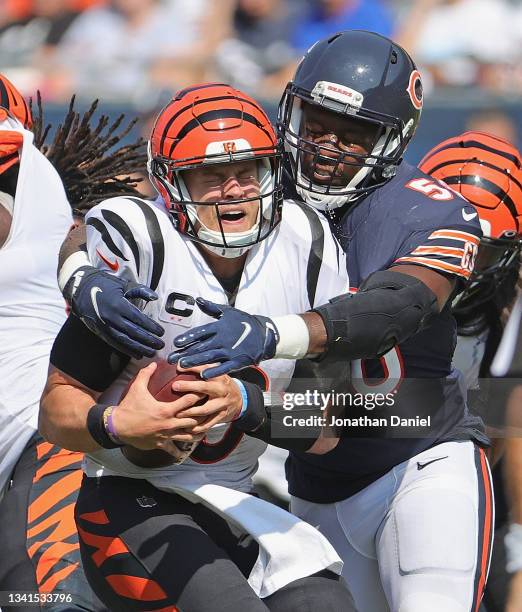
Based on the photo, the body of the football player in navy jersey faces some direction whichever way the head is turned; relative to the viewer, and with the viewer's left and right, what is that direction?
facing the viewer and to the left of the viewer

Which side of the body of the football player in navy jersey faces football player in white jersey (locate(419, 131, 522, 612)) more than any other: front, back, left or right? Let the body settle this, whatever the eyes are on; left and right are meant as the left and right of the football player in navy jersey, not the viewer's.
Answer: back

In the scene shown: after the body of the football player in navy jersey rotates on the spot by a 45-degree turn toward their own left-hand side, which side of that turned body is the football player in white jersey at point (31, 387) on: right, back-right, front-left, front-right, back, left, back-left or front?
right

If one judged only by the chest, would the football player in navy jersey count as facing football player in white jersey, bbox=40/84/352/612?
yes
